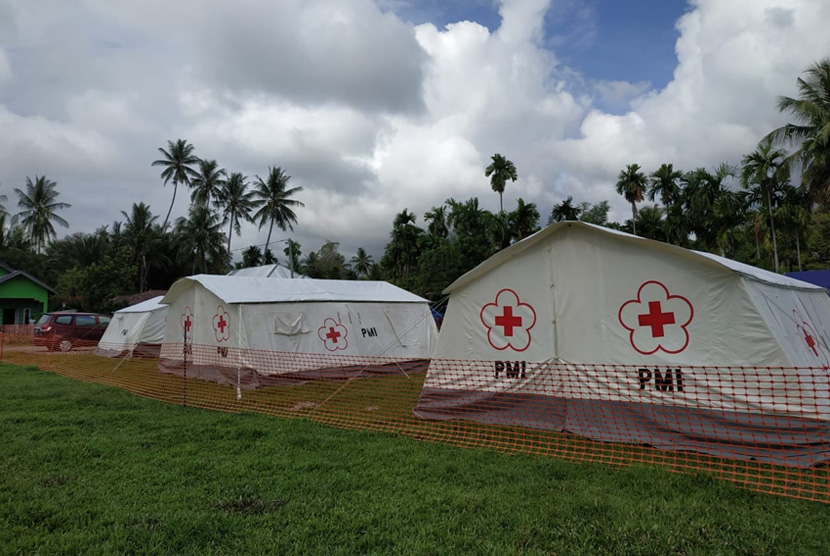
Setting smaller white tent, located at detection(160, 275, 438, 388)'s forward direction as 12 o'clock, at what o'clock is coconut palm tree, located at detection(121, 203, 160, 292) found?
The coconut palm tree is roughly at 4 o'clock from the smaller white tent.

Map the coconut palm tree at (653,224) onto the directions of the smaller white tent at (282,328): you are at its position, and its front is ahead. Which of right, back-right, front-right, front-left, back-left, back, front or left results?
back

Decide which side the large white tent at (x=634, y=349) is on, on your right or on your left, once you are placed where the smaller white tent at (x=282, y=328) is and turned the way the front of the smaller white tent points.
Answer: on your left

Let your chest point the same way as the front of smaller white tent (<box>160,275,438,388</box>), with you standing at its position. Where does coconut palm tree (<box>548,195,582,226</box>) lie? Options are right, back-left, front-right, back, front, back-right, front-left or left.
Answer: back

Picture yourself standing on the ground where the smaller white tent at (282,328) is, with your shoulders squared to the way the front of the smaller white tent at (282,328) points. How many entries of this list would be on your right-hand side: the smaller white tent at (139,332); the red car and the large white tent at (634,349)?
2

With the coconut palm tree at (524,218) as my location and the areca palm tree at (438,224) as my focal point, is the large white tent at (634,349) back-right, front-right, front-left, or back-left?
back-left

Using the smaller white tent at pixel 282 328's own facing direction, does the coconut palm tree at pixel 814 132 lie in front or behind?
behind

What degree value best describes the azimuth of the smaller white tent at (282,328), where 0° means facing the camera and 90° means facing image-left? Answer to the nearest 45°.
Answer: approximately 45°

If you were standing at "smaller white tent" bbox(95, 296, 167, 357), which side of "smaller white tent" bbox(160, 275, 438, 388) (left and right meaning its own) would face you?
right

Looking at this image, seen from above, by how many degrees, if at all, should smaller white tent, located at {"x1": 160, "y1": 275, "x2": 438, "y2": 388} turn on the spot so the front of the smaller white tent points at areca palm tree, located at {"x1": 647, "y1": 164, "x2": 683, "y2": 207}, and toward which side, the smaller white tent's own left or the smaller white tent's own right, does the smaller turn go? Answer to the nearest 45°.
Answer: approximately 180°

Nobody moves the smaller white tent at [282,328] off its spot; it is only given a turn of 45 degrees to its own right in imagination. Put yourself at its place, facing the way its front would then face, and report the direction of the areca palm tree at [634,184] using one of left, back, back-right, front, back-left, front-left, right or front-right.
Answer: back-right
